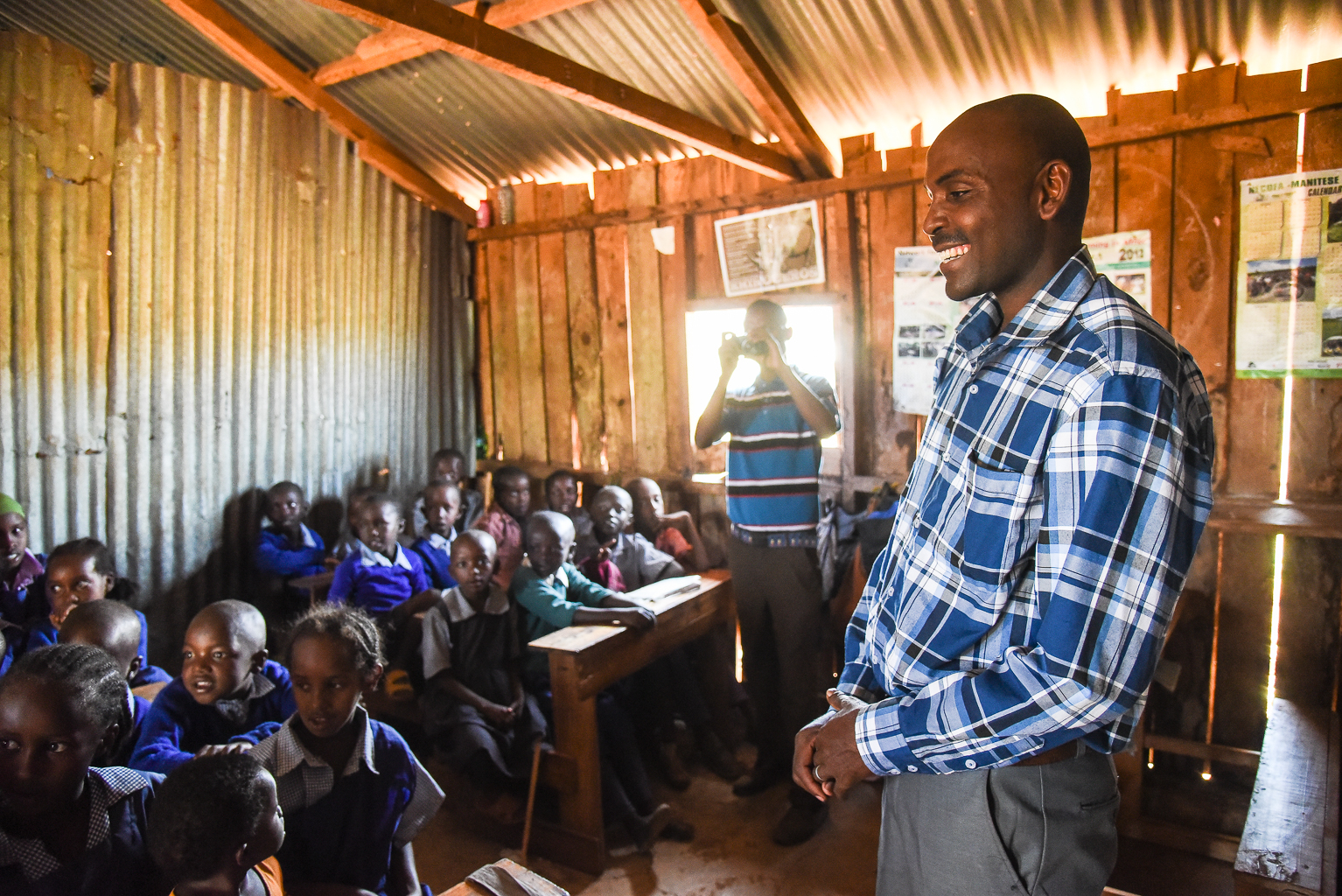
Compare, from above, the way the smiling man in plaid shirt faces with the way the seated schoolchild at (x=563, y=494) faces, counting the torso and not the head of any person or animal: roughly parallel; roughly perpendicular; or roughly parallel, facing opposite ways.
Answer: roughly perpendicular

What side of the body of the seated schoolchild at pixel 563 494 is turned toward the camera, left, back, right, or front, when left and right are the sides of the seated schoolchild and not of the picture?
front

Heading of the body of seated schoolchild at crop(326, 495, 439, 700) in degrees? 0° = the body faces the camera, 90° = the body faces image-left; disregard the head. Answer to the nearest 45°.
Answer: approximately 0°

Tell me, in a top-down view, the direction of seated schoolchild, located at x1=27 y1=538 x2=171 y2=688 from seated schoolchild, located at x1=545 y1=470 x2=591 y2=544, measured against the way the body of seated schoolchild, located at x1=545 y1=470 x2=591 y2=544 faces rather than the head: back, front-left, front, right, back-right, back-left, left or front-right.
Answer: front-right

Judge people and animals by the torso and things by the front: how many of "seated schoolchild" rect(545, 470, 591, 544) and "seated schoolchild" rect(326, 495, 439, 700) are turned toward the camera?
2

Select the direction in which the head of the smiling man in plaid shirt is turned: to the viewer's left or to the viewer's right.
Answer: to the viewer's left

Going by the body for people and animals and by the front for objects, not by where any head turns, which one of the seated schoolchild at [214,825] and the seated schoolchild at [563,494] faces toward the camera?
the seated schoolchild at [563,494]

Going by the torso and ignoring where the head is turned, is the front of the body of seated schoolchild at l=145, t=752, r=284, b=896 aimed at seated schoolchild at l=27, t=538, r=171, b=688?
no

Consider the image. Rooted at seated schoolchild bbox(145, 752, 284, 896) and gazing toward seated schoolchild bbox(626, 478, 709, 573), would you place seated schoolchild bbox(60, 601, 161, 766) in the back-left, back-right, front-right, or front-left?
front-left

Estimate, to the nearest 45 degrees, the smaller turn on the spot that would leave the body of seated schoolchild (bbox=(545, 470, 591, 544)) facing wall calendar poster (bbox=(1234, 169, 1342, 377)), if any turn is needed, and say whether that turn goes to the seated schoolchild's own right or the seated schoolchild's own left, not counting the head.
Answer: approximately 45° to the seated schoolchild's own left

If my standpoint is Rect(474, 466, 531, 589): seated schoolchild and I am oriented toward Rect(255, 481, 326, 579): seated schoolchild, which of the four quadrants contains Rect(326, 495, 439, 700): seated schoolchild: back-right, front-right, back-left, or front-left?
front-left

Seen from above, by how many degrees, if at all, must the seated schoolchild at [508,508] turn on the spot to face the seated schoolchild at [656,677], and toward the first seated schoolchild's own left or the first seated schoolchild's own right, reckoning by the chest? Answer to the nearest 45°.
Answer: approximately 45° to the first seated schoolchild's own right

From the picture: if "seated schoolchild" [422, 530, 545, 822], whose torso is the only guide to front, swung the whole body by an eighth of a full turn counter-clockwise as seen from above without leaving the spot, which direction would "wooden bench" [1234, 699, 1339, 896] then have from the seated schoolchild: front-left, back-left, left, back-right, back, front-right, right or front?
front-right

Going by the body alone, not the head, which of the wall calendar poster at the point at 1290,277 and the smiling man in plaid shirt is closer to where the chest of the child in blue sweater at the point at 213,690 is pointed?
the smiling man in plaid shirt

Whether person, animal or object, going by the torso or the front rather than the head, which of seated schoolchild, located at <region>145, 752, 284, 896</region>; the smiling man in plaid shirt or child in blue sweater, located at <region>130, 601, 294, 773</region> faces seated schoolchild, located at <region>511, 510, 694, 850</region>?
seated schoolchild, located at <region>145, 752, 284, 896</region>

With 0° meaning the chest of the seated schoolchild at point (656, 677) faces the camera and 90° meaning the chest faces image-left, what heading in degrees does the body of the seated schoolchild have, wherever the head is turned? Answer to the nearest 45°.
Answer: approximately 315°

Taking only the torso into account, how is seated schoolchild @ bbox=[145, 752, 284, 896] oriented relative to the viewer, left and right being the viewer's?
facing away from the viewer and to the right of the viewer
